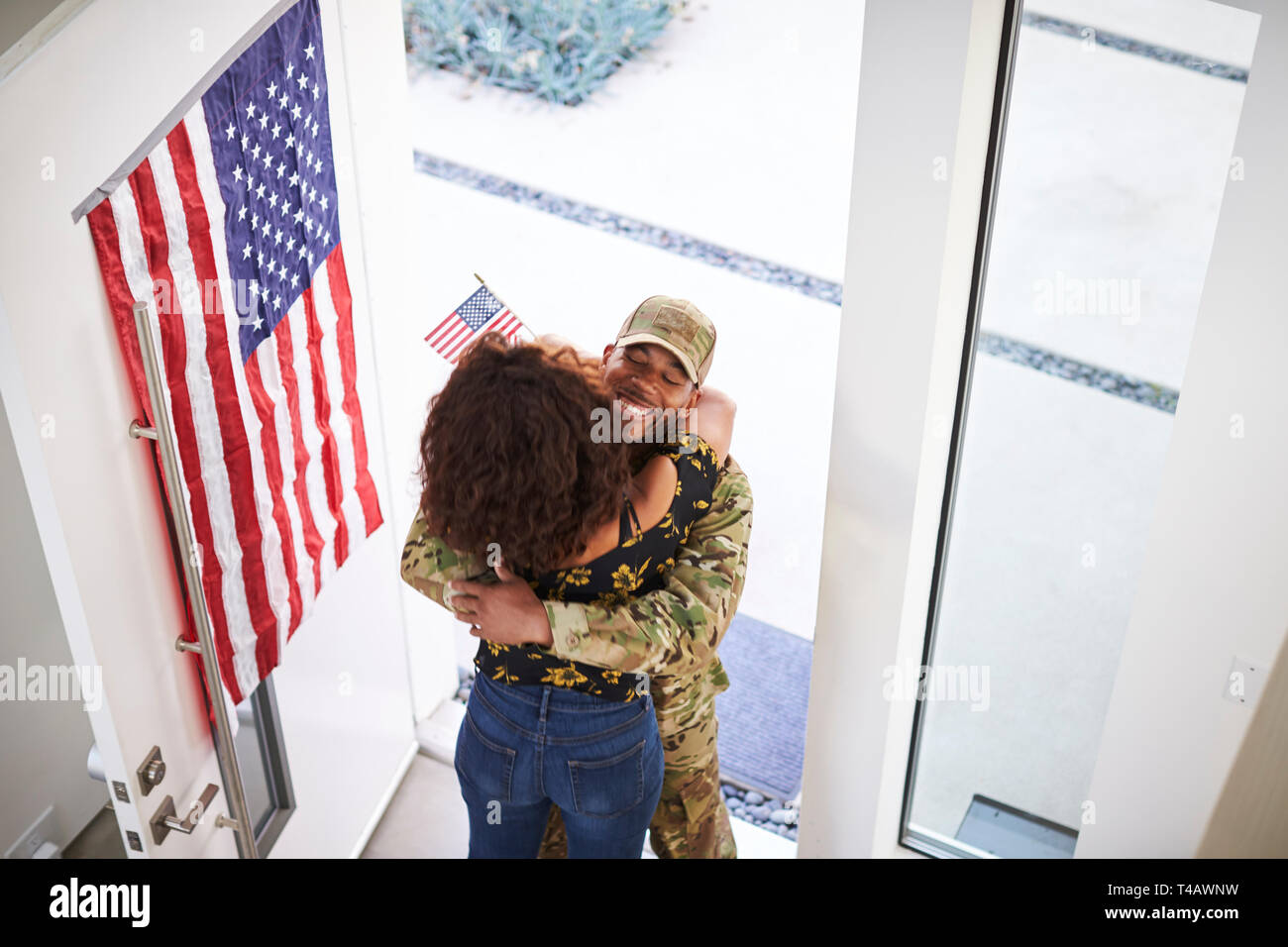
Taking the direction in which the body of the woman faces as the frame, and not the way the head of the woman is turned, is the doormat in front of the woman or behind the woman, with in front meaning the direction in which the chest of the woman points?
in front

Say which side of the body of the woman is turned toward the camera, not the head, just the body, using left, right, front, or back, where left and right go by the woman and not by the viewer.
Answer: back
